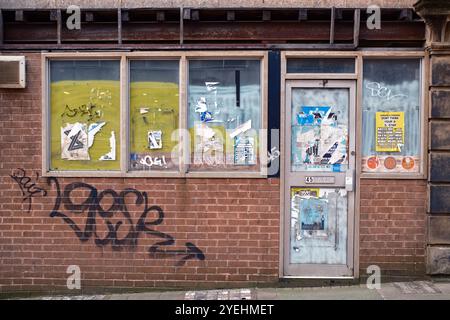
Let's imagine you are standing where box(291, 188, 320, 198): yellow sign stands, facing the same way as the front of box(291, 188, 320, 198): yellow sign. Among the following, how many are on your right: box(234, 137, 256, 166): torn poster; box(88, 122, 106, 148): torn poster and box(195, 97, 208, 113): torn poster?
3

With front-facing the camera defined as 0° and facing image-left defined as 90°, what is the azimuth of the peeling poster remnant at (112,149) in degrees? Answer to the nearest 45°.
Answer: approximately 0°

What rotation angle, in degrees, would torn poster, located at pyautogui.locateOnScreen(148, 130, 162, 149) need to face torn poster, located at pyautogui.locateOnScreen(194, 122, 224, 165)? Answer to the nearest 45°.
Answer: approximately 90° to its left

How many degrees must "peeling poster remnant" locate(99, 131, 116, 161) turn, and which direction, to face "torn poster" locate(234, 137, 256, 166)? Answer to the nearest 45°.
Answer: approximately 90° to its left

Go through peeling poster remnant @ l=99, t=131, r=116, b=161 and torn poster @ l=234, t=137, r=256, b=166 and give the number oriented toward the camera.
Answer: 2

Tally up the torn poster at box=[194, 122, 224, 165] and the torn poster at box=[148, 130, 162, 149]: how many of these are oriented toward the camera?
2

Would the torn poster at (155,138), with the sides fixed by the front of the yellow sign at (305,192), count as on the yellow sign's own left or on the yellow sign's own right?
on the yellow sign's own right

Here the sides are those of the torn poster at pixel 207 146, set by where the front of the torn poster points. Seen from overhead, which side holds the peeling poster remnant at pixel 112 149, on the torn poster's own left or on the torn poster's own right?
on the torn poster's own right
